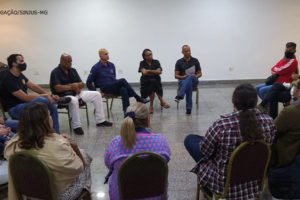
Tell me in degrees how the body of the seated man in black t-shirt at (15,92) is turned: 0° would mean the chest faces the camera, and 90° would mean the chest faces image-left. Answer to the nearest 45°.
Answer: approximately 270°

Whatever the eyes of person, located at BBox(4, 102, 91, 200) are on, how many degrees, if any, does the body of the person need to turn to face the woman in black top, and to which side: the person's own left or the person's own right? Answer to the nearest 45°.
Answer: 0° — they already face them

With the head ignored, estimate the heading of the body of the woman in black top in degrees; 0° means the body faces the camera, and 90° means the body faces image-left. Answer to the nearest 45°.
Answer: approximately 0°

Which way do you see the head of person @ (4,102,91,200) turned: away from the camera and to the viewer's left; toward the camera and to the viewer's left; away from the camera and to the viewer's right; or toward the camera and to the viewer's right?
away from the camera and to the viewer's right

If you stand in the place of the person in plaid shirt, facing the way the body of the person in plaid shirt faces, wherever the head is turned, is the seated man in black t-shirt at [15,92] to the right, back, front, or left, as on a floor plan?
front

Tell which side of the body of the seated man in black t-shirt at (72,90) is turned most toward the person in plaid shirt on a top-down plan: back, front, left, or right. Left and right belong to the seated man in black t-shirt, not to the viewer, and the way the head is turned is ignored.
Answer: front

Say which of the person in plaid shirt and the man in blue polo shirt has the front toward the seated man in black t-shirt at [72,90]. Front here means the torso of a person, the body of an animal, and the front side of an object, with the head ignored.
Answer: the person in plaid shirt

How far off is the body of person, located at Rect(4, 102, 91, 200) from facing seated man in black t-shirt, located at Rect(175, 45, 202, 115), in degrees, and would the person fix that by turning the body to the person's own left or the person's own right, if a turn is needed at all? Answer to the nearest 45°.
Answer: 0° — they already face them

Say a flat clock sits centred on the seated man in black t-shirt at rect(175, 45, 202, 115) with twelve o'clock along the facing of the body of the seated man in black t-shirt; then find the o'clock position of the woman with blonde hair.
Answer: The woman with blonde hair is roughly at 12 o'clock from the seated man in black t-shirt.

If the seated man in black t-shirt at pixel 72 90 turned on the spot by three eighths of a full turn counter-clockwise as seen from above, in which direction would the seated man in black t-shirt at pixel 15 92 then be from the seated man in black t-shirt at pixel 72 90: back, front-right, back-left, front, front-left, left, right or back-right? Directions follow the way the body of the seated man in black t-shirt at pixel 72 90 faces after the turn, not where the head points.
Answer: back-left

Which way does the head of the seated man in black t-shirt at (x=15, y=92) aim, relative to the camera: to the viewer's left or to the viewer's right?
to the viewer's right

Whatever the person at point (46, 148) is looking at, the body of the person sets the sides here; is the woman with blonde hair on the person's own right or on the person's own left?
on the person's own right

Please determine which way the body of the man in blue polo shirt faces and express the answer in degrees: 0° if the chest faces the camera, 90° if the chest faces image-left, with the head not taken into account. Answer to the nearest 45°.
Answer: approximately 315°

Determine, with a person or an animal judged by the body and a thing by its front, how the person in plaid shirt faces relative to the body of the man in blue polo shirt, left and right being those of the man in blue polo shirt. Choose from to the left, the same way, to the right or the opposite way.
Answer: the opposite way
